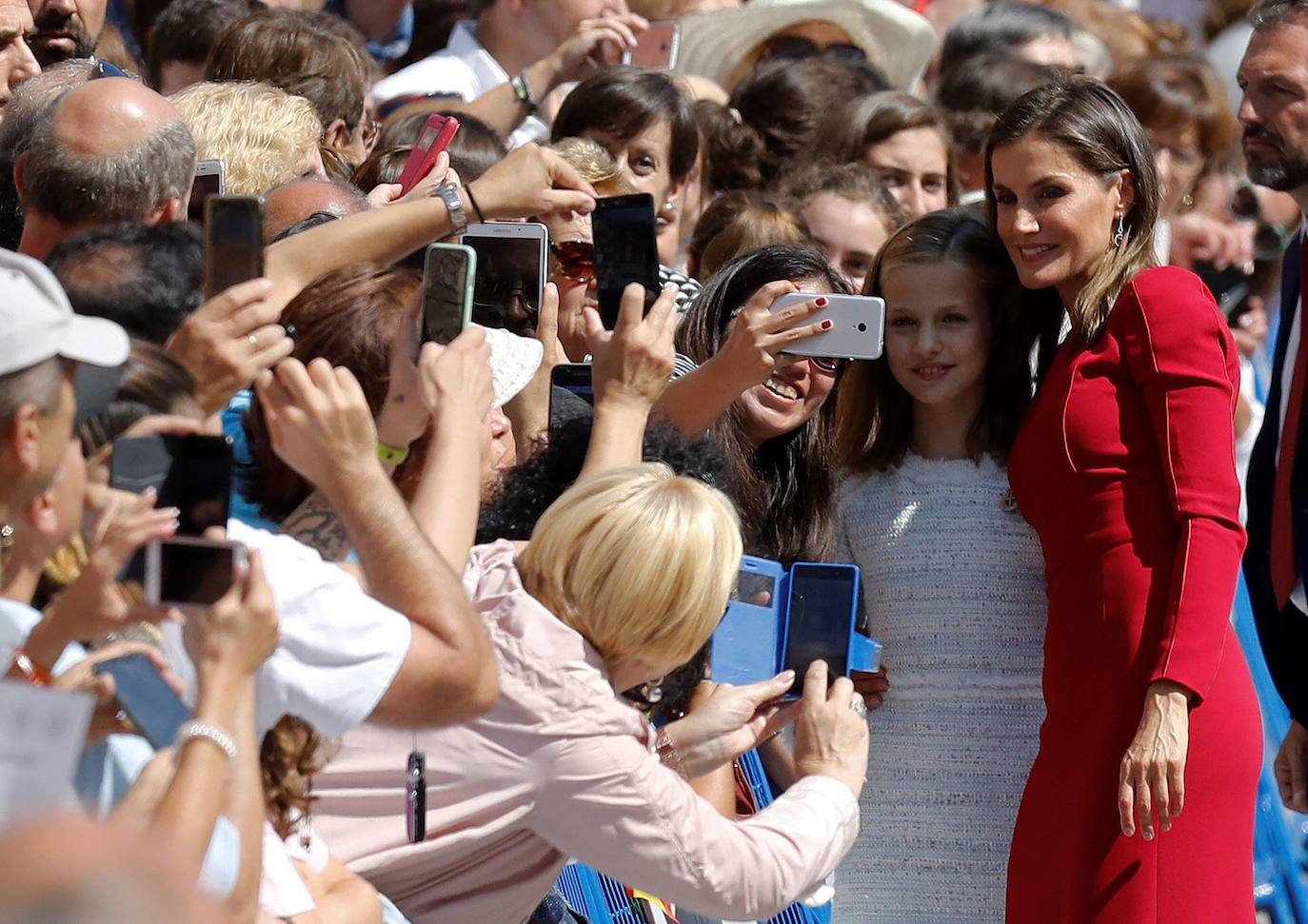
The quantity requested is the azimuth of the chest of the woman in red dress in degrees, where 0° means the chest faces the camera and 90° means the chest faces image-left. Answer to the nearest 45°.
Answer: approximately 45°

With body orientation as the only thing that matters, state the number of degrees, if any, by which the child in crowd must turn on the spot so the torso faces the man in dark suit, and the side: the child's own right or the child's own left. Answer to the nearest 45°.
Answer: approximately 135° to the child's own left

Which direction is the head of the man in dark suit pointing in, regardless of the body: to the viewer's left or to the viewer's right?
to the viewer's left
